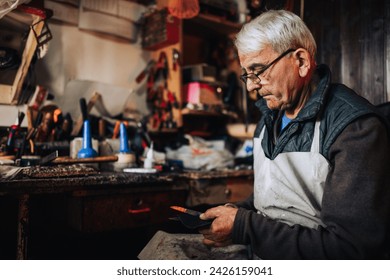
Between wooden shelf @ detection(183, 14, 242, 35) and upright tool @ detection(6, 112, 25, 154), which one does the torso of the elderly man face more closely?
the upright tool

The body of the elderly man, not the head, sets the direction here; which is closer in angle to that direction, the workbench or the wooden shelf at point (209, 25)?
the workbench

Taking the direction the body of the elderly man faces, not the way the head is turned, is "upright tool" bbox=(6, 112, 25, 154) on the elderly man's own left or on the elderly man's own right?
on the elderly man's own right

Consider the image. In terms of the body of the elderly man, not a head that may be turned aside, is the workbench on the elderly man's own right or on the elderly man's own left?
on the elderly man's own right

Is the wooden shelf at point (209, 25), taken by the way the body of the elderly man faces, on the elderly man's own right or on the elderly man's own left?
on the elderly man's own right

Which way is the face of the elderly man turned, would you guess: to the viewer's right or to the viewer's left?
to the viewer's left
